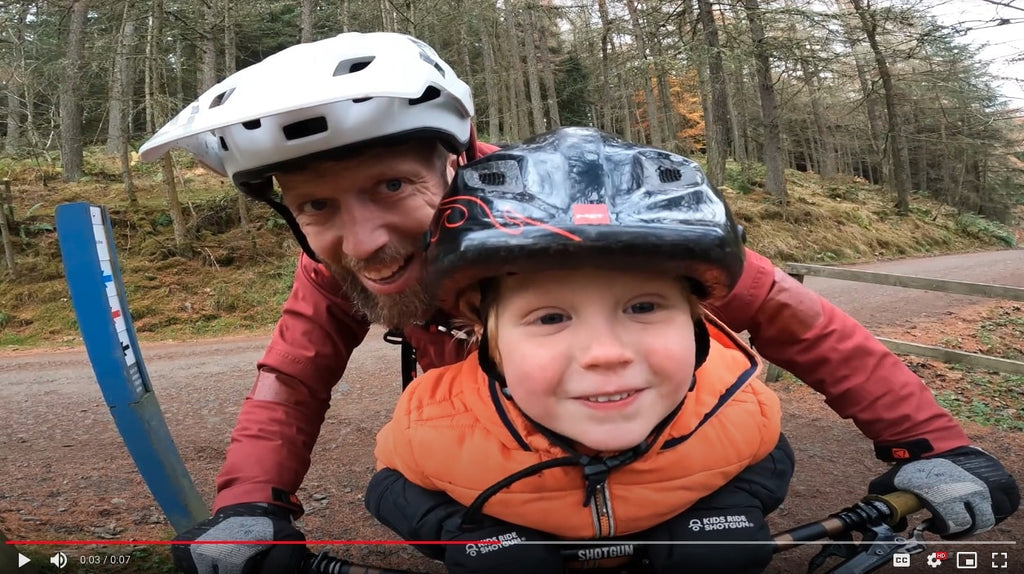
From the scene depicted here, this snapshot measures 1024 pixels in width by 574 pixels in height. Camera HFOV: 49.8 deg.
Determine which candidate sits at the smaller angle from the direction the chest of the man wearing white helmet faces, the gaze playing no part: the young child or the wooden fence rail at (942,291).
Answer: the young child

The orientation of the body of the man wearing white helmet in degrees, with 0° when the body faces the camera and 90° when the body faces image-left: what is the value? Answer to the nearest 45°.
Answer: approximately 0°

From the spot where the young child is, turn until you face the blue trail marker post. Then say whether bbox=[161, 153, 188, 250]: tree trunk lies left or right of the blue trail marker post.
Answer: right

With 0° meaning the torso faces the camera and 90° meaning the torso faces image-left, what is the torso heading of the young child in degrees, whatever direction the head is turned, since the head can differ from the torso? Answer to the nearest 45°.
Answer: approximately 0°

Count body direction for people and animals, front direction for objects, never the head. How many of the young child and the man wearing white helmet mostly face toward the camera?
2

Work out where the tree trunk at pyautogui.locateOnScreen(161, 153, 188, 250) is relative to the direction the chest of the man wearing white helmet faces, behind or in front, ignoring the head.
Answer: behind

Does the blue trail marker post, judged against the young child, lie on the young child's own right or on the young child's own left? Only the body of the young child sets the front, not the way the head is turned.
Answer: on the young child's own right

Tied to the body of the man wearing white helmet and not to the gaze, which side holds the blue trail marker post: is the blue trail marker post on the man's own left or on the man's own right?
on the man's own right
